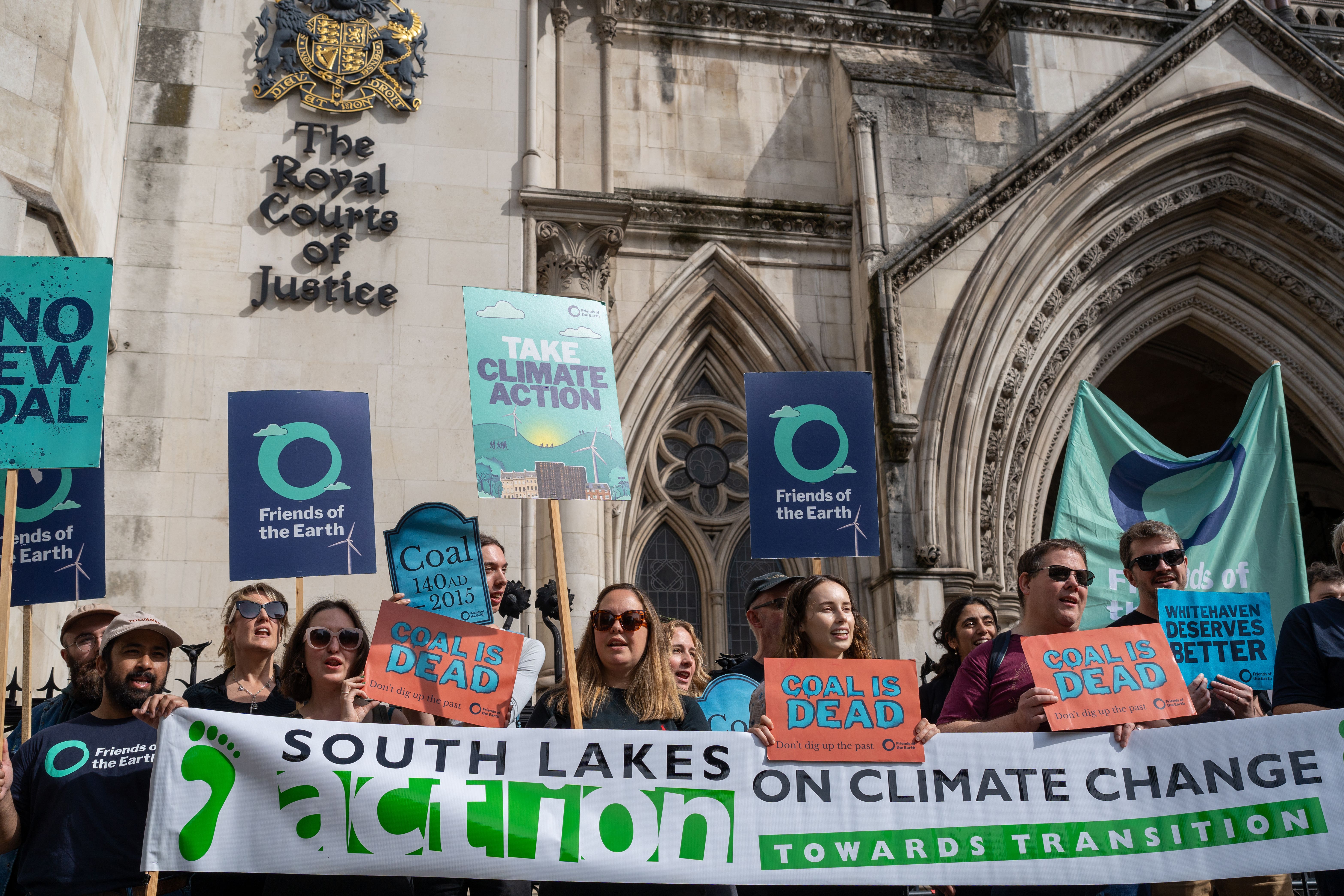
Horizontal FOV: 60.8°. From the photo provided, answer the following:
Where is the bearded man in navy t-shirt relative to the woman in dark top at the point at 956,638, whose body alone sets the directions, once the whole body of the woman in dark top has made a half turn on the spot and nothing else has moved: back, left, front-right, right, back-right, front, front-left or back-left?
left

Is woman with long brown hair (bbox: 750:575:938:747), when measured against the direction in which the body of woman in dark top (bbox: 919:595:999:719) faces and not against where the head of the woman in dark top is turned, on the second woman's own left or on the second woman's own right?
on the second woman's own right

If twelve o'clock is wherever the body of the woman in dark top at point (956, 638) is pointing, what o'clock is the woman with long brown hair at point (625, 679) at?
The woman with long brown hair is roughly at 3 o'clock from the woman in dark top.

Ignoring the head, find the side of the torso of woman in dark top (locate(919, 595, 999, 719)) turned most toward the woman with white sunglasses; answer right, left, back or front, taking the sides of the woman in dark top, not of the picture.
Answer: right

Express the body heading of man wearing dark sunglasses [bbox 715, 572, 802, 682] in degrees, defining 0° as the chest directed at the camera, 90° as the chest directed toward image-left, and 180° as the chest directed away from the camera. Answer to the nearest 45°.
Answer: approximately 315°

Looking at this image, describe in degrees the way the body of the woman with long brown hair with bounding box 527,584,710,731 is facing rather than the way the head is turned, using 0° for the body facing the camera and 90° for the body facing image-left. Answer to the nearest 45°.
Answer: approximately 0°

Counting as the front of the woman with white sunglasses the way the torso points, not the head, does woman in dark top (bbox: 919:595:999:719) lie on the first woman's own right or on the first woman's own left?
on the first woman's own left

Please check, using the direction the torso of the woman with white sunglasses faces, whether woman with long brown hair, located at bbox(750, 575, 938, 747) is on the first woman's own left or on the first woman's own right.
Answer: on the first woman's own left

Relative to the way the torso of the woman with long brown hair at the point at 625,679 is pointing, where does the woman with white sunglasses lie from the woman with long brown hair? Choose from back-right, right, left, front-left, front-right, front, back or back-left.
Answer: right
